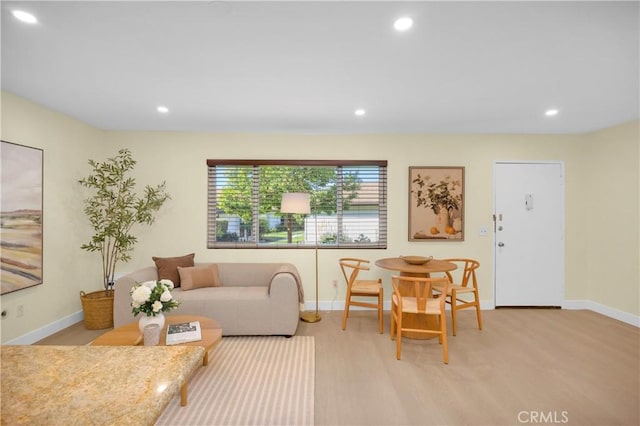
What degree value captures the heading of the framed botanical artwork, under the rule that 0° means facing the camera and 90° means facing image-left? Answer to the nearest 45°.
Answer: approximately 0°

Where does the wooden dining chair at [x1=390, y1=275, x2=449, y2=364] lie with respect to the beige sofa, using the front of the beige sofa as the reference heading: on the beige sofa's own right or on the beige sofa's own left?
on the beige sofa's own left

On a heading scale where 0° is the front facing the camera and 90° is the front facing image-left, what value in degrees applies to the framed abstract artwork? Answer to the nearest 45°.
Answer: approximately 315°

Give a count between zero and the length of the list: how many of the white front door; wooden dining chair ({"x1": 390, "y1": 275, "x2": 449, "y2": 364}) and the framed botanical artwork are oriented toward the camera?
2

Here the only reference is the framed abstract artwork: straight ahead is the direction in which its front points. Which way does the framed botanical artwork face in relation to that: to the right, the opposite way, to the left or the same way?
to the right

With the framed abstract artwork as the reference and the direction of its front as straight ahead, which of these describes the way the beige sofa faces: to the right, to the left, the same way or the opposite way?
to the right

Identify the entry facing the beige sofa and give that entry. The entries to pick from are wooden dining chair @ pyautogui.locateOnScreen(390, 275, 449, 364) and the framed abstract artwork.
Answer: the framed abstract artwork

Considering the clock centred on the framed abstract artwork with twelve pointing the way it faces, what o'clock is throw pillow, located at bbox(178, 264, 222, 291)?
The throw pillow is roughly at 11 o'clock from the framed abstract artwork.

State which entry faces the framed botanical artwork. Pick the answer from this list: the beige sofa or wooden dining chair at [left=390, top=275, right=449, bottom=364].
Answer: the wooden dining chair

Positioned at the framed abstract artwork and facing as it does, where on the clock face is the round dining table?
The round dining table is roughly at 12 o'clock from the framed abstract artwork.

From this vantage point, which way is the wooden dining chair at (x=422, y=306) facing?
away from the camera
